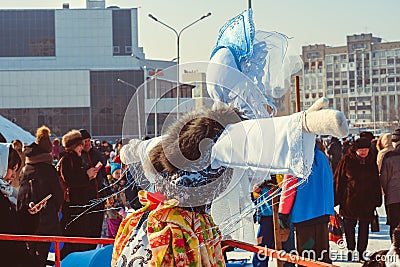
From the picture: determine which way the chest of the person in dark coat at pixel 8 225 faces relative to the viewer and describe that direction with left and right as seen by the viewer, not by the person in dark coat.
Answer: facing to the right of the viewer

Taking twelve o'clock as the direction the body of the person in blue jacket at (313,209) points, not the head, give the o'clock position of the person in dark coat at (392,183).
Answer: The person in dark coat is roughly at 2 o'clock from the person in blue jacket.

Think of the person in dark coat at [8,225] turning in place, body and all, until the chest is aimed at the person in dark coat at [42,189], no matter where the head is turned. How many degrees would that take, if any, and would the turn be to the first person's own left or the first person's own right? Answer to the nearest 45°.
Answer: approximately 90° to the first person's own left

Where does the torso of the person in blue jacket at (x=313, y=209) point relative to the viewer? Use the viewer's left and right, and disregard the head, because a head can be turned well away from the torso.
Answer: facing away from the viewer and to the left of the viewer
